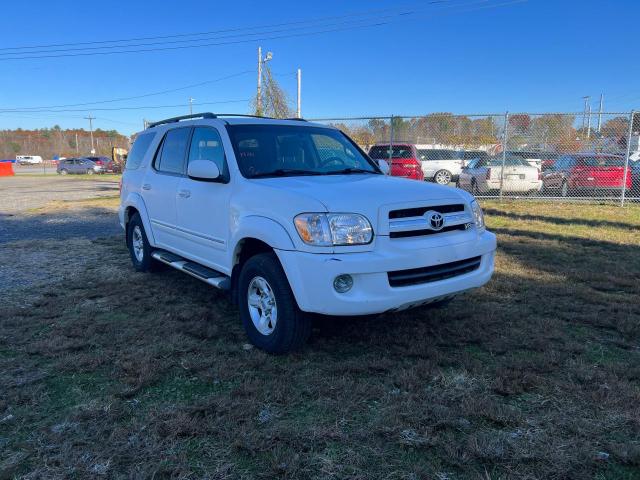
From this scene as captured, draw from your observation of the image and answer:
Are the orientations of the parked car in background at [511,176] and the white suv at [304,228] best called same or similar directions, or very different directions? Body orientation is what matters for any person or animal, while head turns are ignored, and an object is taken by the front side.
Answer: very different directions

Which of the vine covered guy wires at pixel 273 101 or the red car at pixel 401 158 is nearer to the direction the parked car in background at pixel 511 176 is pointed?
the vine covered guy wires

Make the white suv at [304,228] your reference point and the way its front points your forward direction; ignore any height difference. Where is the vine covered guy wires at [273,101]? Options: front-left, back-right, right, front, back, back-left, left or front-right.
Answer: back-left

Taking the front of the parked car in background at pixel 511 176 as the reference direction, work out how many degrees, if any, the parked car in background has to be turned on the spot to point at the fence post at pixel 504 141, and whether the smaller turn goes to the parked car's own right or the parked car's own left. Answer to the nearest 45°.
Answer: approximately 135° to the parked car's own left

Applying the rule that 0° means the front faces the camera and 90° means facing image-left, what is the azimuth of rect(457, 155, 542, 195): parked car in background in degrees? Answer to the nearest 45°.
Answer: approximately 135°

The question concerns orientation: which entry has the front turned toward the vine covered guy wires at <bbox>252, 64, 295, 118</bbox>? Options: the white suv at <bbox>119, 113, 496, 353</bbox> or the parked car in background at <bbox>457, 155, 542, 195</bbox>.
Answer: the parked car in background

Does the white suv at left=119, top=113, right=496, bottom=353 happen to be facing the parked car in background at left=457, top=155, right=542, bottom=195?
no

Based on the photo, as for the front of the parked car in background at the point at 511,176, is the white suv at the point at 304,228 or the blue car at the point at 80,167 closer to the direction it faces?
the blue car

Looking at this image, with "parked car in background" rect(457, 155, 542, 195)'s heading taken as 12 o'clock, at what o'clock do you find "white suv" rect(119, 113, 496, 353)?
The white suv is roughly at 8 o'clock from the parked car in background.

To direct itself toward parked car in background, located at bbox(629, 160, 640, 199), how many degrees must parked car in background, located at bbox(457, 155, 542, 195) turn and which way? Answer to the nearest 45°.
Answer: approximately 135° to its right

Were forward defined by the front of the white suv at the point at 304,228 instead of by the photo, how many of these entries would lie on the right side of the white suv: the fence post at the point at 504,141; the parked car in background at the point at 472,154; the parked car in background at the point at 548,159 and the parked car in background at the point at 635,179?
0

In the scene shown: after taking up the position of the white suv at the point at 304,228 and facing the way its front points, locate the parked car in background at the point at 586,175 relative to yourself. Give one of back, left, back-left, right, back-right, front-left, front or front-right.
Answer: left

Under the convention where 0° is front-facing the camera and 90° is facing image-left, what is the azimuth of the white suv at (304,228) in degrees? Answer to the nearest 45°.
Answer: approximately 315°

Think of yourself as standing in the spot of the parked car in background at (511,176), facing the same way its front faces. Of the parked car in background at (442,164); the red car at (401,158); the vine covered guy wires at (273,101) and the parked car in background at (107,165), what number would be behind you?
0

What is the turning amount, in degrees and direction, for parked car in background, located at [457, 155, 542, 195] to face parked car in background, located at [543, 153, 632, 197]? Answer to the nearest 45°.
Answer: approximately 135° to its right

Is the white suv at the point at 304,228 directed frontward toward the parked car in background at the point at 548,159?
no

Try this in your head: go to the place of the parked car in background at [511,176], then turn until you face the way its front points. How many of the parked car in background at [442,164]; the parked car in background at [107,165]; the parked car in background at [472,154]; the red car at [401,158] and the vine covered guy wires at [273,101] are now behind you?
0

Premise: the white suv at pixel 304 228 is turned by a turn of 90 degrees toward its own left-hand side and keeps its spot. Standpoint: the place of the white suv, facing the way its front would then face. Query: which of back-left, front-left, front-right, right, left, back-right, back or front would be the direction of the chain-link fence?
front

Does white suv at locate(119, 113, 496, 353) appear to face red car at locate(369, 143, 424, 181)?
no
